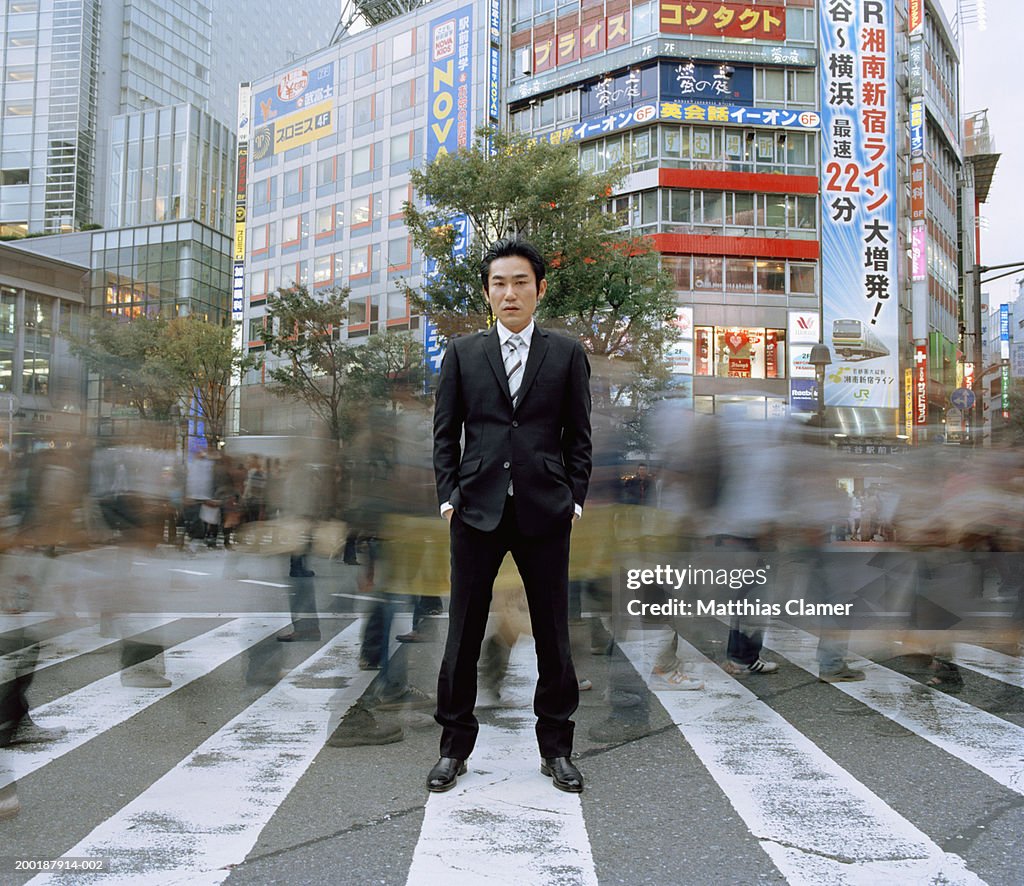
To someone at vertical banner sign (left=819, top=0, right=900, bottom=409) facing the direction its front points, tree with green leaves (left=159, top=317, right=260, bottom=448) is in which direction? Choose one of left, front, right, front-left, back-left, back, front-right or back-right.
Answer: front-right

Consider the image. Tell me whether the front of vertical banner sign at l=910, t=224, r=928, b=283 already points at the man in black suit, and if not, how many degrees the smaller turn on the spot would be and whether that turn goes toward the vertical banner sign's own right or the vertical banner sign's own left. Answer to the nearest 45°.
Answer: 0° — it already faces them

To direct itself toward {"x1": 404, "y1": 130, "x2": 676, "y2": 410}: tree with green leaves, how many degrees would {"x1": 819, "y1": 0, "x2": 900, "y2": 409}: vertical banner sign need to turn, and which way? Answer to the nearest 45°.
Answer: approximately 45° to its right

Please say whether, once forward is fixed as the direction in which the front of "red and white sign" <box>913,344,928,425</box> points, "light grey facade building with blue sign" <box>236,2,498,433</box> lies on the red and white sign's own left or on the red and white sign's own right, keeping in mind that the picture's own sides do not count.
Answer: on the red and white sign's own right

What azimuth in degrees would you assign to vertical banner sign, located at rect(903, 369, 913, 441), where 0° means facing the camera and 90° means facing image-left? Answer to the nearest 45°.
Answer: approximately 0°

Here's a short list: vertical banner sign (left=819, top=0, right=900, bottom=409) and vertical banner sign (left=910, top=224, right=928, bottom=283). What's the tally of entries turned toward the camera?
2

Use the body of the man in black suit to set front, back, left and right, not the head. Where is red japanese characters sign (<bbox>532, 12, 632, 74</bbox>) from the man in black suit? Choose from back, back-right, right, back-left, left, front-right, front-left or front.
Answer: back

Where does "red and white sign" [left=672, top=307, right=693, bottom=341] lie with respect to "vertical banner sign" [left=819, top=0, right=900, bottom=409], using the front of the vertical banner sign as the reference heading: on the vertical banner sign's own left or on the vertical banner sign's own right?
on the vertical banner sign's own right

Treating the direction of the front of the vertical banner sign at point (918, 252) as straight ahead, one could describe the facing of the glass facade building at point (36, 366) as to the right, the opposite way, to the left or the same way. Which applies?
to the left

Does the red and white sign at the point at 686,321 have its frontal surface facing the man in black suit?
yes

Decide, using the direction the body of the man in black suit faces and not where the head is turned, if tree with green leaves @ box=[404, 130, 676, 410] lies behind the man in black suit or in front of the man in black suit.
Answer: behind
